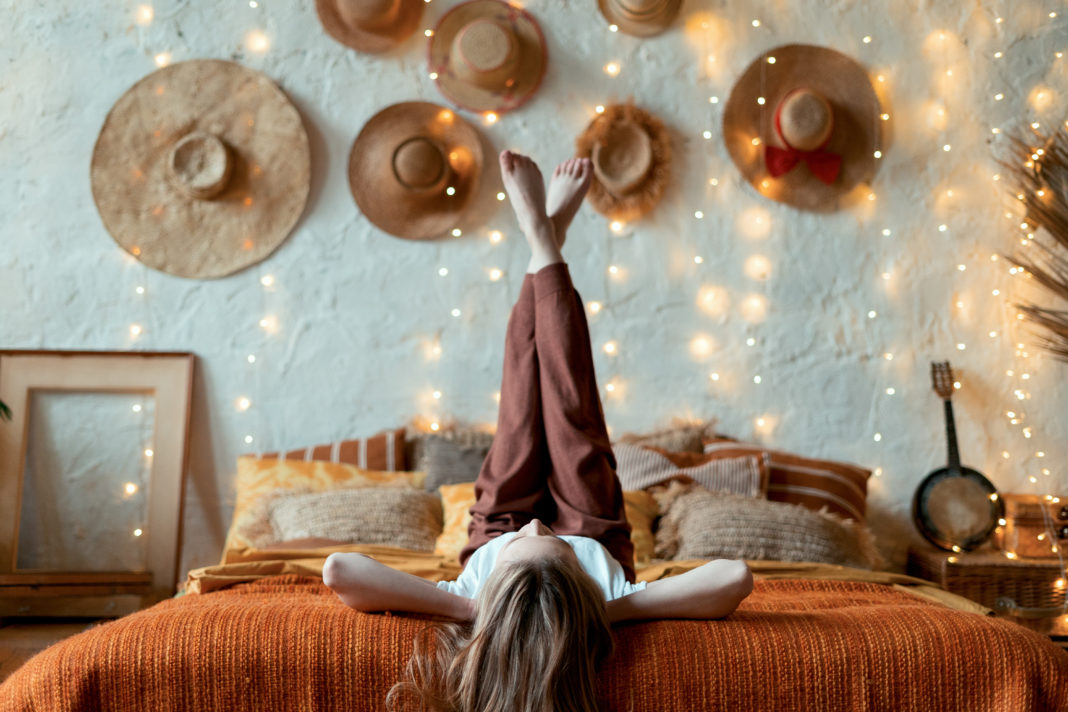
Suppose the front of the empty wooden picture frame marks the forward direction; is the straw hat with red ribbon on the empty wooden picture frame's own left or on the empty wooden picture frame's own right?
on the empty wooden picture frame's own left

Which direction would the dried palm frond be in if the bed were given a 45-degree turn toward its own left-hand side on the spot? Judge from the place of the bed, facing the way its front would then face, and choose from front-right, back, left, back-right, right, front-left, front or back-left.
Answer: left

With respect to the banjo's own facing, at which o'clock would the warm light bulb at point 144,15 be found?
The warm light bulb is roughly at 2 o'clock from the banjo.

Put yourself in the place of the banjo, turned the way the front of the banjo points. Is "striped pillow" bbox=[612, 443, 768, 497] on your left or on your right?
on your right

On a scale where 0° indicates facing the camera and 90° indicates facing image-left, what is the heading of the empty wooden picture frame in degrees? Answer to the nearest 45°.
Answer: approximately 0°

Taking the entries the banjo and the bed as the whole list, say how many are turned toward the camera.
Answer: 2

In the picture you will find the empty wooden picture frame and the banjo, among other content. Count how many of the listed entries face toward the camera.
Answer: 2

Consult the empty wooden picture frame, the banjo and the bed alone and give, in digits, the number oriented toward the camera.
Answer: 3
